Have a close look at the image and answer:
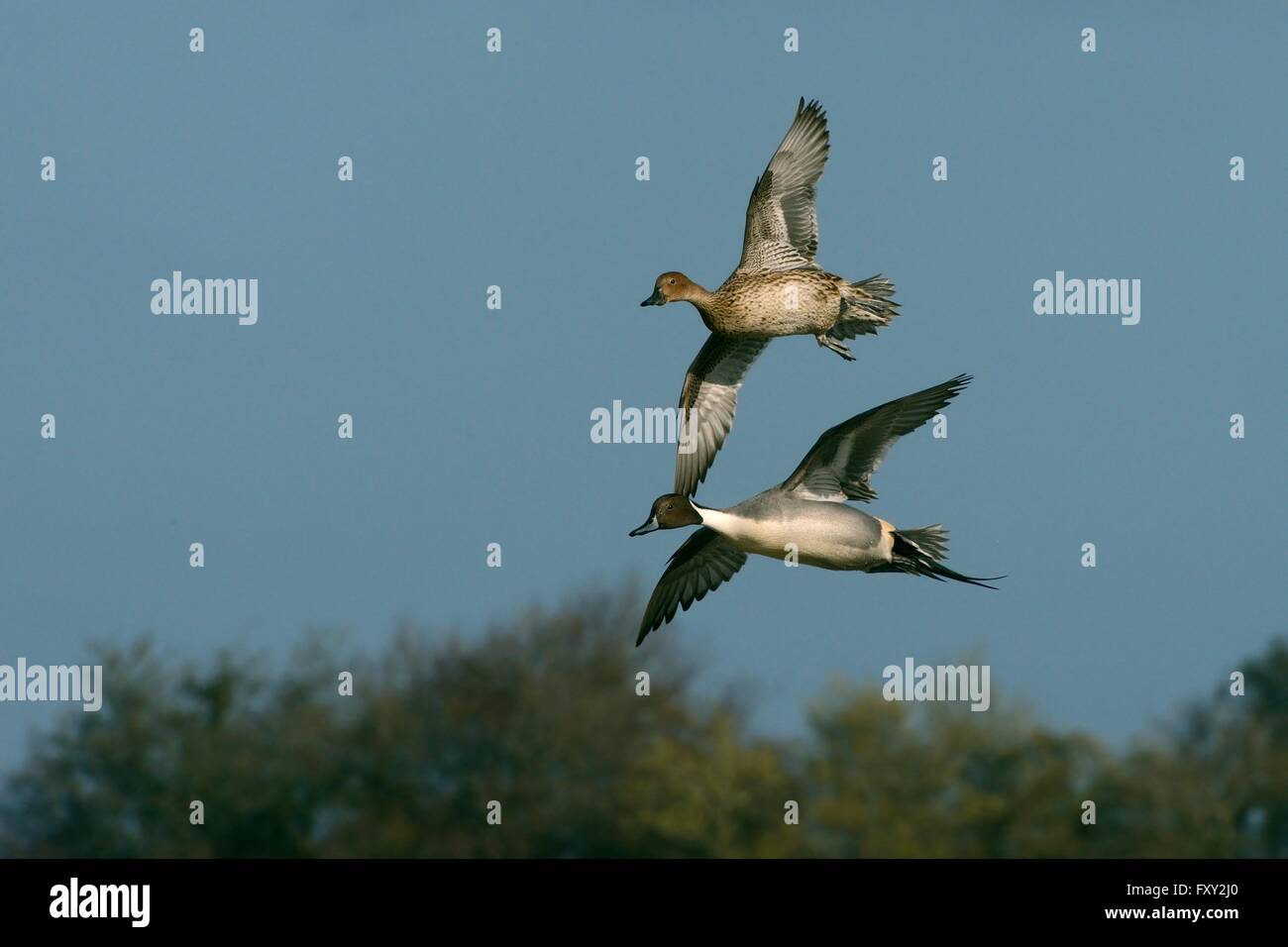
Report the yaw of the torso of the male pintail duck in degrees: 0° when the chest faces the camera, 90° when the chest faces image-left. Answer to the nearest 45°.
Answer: approximately 90°
